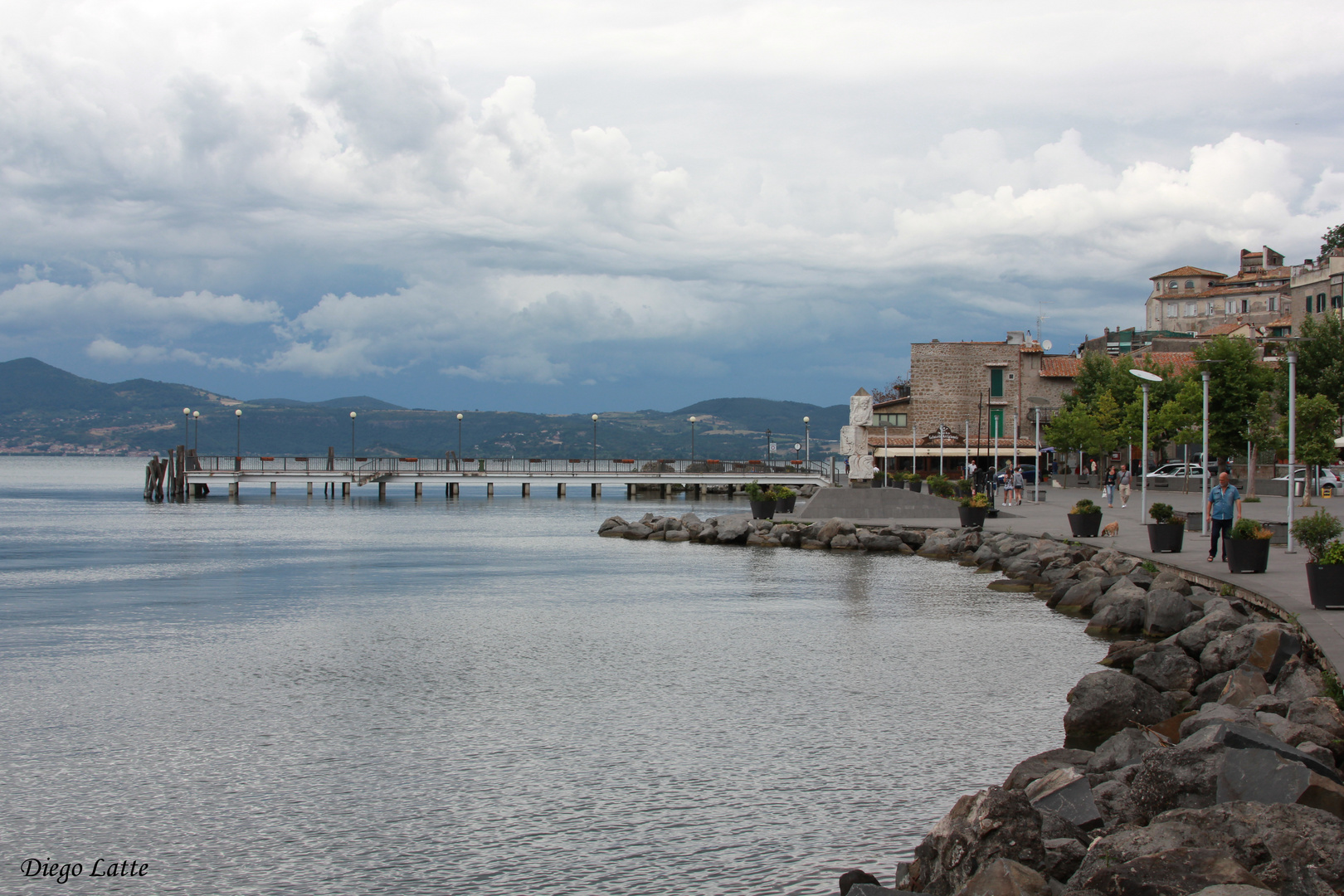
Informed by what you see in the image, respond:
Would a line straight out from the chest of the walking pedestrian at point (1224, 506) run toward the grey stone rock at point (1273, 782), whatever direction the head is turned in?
yes

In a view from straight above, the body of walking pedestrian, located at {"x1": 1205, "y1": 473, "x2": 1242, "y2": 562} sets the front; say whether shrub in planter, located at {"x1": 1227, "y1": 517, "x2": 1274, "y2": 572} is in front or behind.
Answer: in front

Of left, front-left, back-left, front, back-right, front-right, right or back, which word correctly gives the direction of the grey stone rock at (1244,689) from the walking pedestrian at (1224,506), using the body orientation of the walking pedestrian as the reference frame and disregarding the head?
front

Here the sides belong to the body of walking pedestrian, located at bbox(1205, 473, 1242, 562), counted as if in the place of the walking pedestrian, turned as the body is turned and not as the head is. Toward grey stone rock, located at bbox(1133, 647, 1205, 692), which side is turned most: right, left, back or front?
front

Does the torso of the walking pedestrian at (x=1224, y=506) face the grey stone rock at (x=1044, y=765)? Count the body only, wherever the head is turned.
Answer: yes

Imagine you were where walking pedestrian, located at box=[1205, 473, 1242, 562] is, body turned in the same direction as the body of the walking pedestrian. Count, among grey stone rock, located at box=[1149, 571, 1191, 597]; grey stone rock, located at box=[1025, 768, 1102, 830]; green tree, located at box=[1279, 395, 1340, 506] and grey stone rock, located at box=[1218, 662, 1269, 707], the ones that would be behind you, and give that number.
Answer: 1

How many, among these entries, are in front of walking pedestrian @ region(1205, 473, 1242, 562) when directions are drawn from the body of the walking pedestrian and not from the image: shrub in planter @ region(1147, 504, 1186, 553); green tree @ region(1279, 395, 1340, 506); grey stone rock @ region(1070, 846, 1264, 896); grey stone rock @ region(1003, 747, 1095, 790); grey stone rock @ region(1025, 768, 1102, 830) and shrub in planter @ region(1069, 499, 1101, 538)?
3

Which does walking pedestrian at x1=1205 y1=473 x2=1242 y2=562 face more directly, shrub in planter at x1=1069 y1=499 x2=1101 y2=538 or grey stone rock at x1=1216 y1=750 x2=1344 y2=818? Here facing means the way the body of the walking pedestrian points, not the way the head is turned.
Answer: the grey stone rock

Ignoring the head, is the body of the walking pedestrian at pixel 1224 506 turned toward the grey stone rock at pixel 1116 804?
yes

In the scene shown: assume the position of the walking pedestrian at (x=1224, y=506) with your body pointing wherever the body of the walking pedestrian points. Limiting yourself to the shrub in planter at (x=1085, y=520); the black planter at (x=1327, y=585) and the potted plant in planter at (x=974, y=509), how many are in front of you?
1

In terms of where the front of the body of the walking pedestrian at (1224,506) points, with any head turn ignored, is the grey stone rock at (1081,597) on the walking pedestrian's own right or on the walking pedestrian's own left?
on the walking pedestrian's own right

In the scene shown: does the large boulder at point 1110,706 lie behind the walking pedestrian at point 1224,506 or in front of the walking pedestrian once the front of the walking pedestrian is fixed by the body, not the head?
in front

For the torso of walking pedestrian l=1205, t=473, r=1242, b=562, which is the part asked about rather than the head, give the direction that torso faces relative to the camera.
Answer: toward the camera

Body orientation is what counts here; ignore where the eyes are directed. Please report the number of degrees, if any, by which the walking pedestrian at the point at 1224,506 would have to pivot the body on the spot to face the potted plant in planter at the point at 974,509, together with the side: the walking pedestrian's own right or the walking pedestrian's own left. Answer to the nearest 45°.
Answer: approximately 135° to the walking pedestrian's own right
